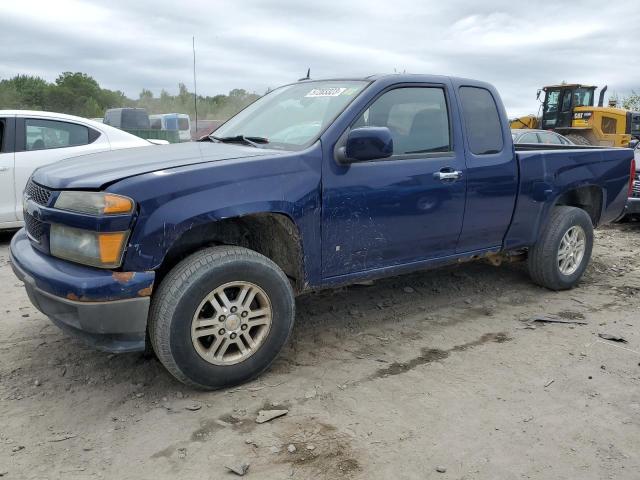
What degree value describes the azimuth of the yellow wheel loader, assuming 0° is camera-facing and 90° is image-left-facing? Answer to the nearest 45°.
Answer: approximately 90°

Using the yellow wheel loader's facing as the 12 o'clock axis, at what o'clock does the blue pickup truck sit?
The blue pickup truck is roughly at 9 o'clock from the yellow wheel loader.

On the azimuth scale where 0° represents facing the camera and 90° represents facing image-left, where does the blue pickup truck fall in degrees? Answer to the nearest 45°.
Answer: approximately 45°

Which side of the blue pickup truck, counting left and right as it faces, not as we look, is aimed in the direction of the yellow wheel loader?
back

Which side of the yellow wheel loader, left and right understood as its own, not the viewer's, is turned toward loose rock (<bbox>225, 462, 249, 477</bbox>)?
left
